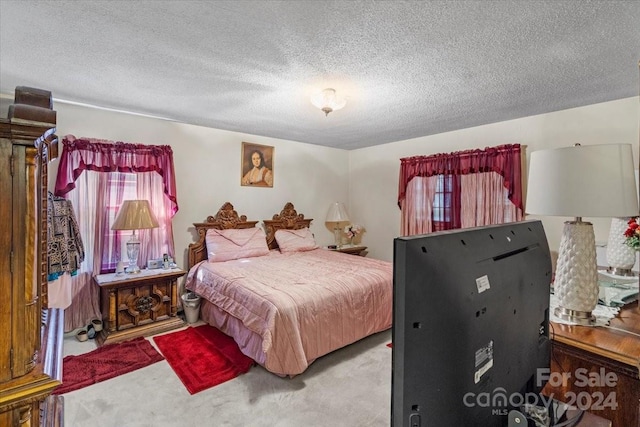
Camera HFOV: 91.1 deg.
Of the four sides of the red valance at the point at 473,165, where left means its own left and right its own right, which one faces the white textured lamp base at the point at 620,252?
left

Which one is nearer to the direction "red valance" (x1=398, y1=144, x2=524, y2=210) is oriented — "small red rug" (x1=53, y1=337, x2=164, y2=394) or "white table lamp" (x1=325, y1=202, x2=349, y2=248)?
the small red rug

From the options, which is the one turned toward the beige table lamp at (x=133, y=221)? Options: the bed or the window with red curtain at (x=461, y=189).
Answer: the window with red curtain

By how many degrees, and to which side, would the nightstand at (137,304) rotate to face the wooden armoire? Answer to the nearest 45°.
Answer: approximately 45° to its right

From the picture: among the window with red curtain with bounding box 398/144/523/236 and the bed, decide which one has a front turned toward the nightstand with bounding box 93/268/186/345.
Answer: the window with red curtain

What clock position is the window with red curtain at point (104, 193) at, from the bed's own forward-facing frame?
The window with red curtain is roughly at 5 o'clock from the bed.

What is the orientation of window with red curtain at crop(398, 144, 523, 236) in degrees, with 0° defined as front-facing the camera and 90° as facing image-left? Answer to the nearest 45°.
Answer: approximately 45°
